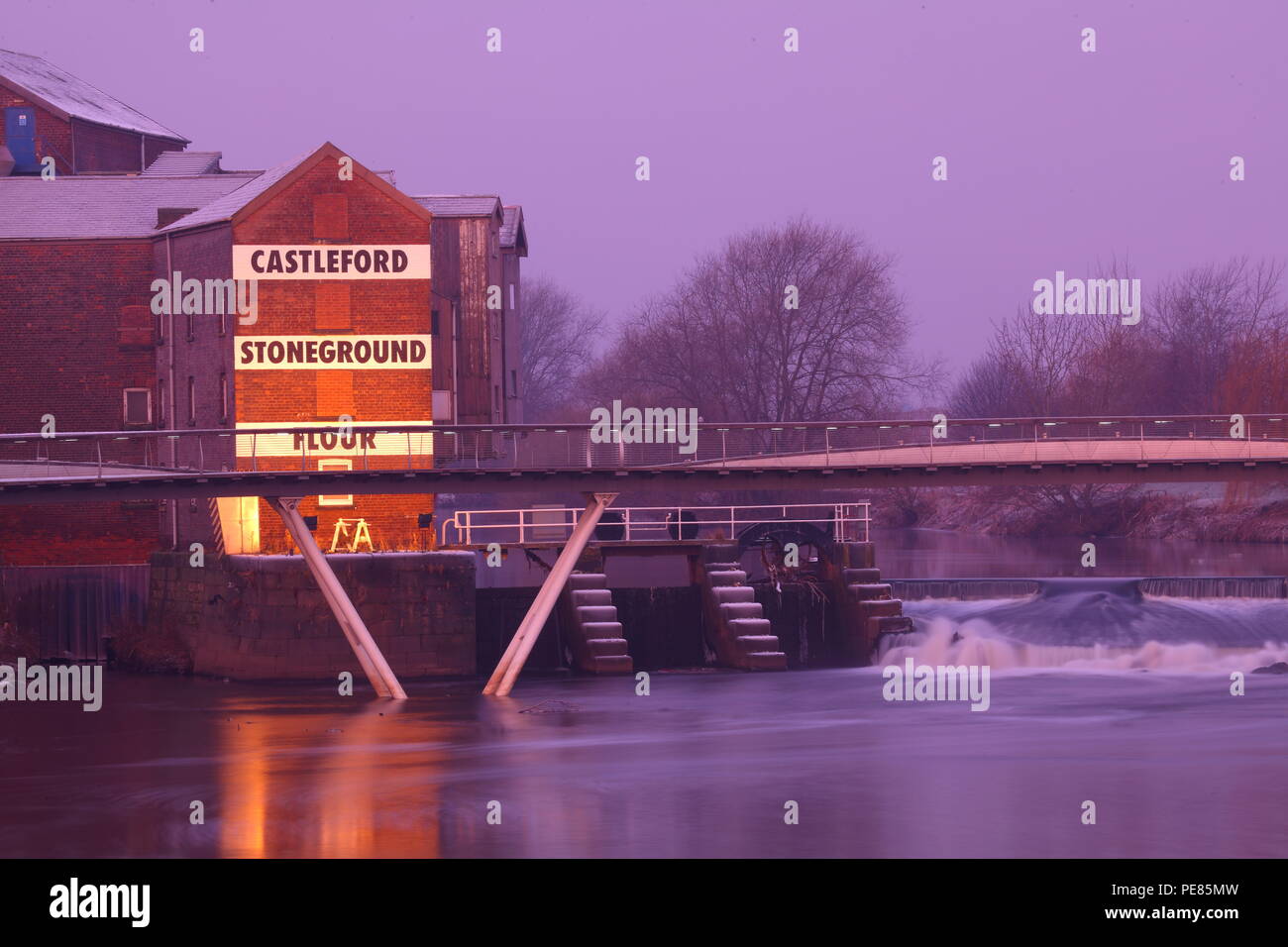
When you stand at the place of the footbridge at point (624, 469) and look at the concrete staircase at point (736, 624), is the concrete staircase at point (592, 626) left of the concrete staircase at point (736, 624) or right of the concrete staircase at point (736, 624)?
left

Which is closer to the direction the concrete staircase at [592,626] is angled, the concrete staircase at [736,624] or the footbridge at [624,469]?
the footbridge

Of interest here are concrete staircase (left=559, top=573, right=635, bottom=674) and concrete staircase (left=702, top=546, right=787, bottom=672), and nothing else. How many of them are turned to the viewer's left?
0

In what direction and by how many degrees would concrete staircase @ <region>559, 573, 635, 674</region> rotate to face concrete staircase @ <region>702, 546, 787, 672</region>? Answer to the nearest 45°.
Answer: approximately 90° to its left

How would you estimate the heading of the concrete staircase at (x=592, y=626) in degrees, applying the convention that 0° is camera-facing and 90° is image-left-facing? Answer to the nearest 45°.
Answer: approximately 315°

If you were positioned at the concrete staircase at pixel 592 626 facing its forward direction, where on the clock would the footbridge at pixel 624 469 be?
The footbridge is roughly at 1 o'clock from the concrete staircase.

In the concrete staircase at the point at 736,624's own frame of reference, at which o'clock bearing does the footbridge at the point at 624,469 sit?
The footbridge is roughly at 2 o'clock from the concrete staircase.

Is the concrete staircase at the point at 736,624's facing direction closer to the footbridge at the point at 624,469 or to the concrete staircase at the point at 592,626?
the footbridge

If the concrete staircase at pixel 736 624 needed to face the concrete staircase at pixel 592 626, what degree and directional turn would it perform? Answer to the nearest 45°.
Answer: approximately 90° to its right
